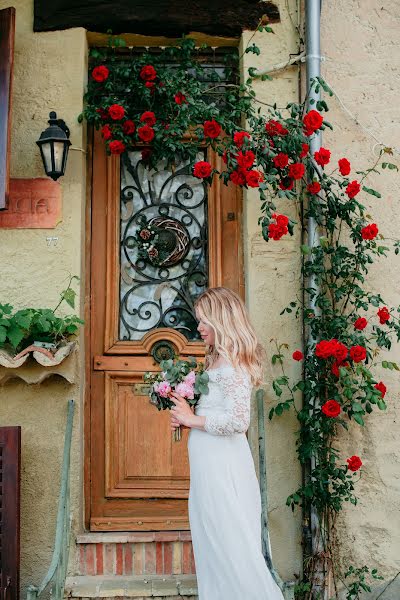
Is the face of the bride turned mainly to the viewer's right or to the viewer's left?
to the viewer's left

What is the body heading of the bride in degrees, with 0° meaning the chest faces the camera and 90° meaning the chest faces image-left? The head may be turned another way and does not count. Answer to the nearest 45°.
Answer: approximately 90°

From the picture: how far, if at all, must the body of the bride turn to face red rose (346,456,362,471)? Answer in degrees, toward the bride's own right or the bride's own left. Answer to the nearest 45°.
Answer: approximately 135° to the bride's own right
